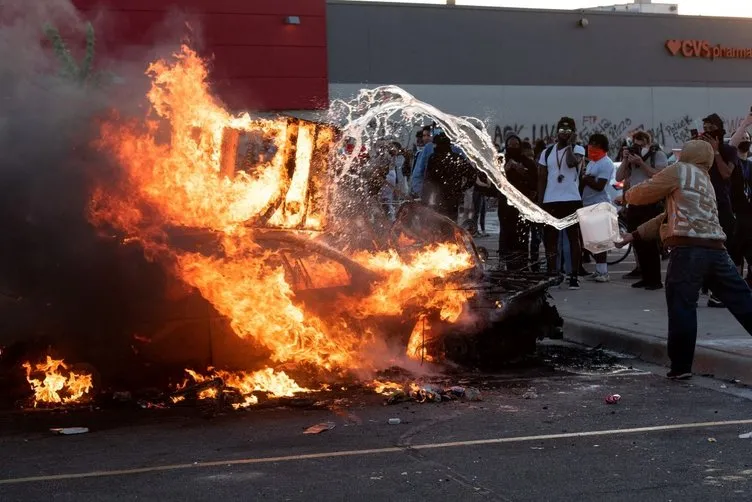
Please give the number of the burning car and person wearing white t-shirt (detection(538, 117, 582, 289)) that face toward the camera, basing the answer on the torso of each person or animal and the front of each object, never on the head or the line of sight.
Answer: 1

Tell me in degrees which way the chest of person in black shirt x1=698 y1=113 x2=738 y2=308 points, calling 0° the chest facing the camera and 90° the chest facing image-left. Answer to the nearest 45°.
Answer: approximately 45°

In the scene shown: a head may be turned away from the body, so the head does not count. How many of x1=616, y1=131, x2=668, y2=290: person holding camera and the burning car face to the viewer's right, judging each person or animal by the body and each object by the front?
1

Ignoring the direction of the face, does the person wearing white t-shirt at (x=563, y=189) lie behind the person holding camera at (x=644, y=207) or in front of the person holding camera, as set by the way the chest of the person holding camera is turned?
in front

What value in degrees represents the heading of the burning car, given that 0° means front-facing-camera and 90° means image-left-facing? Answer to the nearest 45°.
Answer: approximately 270°

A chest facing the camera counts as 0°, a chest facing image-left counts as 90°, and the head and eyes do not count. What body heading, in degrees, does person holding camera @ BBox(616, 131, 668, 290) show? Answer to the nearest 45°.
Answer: approximately 45°

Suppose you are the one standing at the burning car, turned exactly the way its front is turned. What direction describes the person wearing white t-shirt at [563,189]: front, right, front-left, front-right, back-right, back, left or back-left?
front-left

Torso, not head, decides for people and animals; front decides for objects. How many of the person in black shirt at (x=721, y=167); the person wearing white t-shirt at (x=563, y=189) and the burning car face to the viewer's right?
1

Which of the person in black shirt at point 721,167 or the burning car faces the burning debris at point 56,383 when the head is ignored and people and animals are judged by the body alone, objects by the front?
the person in black shirt

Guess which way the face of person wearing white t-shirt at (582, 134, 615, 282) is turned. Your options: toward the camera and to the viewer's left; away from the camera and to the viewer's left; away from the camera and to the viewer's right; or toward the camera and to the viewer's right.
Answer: toward the camera and to the viewer's left

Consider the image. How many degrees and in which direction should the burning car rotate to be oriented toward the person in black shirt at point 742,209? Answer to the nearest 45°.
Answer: approximately 45° to its left
